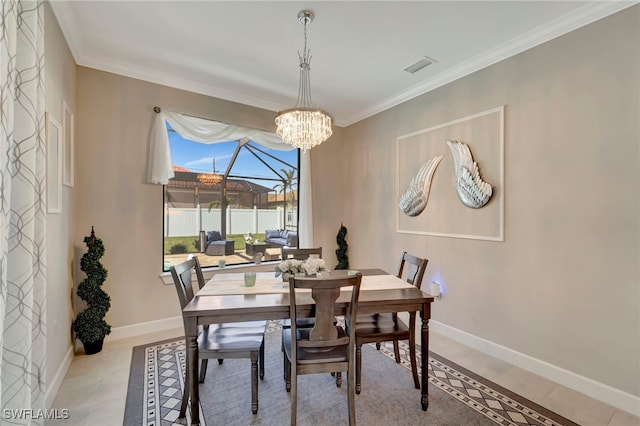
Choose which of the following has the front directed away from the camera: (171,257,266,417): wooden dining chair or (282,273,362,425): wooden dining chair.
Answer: (282,273,362,425): wooden dining chair

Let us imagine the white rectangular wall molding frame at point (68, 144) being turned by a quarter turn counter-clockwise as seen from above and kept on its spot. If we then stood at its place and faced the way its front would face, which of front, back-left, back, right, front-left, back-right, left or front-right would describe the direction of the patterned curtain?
back

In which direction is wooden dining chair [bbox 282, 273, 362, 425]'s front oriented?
away from the camera

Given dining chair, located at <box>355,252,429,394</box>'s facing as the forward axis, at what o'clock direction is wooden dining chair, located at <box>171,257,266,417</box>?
The wooden dining chair is roughly at 11 o'clock from the dining chair.

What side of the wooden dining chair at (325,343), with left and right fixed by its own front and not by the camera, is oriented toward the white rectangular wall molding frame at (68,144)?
left

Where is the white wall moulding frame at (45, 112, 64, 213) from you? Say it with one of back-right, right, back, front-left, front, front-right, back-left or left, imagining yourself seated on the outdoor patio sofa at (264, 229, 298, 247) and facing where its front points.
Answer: front

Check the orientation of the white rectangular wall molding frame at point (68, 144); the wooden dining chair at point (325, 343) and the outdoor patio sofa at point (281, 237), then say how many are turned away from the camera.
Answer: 1

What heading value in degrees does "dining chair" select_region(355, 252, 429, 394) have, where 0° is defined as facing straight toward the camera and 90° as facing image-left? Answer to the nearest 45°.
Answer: approximately 90°

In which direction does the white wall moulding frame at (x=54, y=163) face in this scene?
to the viewer's right

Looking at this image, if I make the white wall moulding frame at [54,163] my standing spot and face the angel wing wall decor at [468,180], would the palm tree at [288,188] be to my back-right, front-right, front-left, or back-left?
front-left

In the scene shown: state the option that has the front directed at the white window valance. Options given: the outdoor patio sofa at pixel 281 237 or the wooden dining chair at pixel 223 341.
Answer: the outdoor patio sofa

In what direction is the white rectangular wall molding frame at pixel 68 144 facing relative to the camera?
to the viewer's right

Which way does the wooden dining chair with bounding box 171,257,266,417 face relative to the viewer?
to the viewer's right

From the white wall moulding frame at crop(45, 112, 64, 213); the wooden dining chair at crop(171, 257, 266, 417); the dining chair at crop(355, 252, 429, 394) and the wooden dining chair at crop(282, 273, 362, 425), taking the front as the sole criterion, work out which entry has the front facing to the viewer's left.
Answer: the dining chair

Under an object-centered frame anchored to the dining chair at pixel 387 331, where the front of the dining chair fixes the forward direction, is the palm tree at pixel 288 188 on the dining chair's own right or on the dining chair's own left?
on the dining chair's own right

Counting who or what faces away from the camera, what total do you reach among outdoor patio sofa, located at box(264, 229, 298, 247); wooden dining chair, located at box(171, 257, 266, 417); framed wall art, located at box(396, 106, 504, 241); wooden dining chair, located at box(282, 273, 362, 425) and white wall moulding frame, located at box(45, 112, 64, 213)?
1

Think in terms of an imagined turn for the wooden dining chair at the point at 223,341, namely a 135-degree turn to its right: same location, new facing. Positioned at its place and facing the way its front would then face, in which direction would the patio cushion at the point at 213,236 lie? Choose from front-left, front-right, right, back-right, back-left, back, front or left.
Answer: back-right
